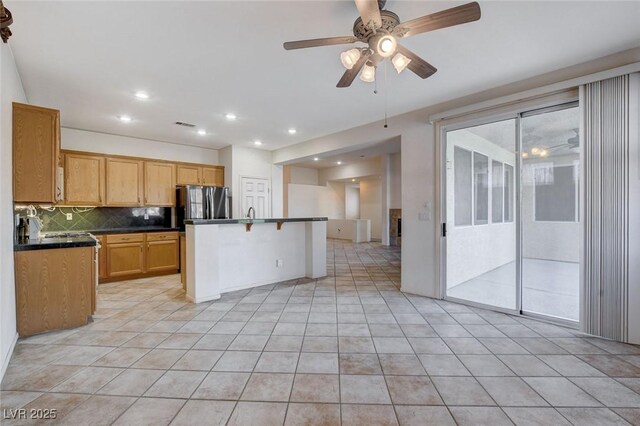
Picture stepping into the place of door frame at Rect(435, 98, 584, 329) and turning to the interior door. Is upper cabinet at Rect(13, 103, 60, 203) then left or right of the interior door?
left

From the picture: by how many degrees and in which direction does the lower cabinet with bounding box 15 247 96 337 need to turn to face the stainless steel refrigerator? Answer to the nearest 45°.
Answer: approximately 45° to its left

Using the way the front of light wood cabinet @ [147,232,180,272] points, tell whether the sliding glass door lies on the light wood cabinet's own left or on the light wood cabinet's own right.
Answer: on the light wood cabinet's own left

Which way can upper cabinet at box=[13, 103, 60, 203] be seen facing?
to the viewer's right

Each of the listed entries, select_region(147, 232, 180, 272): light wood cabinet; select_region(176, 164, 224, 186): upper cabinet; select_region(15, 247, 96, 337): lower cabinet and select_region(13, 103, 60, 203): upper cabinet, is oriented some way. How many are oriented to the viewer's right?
2

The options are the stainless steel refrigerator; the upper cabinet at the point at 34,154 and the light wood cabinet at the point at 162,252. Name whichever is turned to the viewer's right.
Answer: the upper cabinet

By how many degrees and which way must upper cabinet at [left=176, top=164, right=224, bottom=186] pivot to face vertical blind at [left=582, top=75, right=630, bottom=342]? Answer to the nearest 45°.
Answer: approximately 45° to its left

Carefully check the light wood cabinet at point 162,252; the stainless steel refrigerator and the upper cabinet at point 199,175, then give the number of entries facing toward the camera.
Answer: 3

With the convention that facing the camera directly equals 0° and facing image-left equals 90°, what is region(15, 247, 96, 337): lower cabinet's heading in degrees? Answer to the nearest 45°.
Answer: approximately 270°

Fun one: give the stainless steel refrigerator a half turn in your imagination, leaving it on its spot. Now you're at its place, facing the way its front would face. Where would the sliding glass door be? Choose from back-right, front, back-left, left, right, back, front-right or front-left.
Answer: back-right
